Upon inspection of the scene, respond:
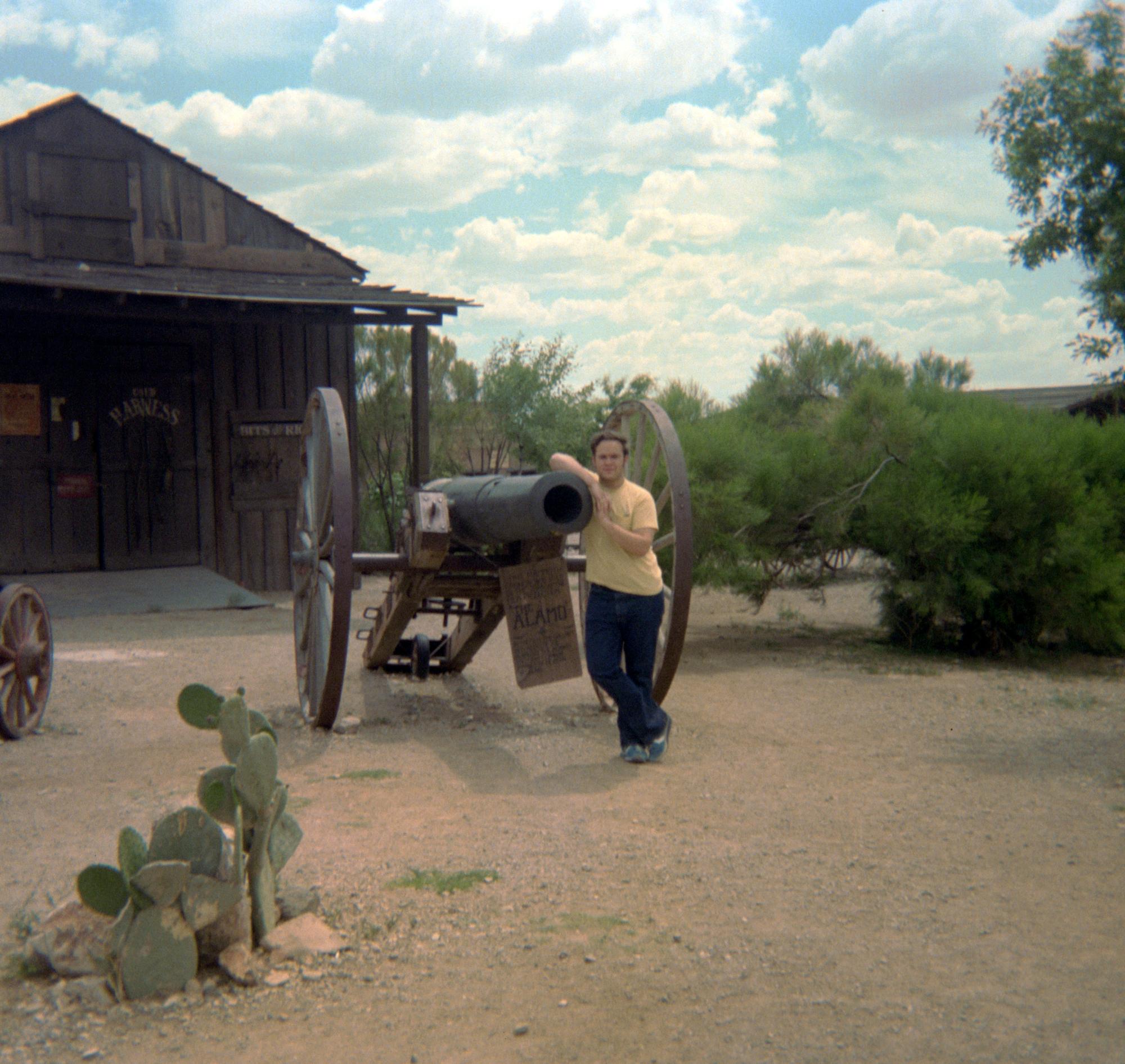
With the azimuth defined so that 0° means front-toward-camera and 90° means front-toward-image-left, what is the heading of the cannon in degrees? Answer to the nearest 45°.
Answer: approximately 315°

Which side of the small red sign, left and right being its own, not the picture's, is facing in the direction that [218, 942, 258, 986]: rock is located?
front

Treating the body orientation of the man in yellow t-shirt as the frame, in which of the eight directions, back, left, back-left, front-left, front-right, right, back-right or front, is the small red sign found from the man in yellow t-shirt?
back-right

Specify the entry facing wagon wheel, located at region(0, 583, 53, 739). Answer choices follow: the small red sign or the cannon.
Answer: the small red sign

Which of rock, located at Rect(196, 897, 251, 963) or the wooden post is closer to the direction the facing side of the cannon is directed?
the rock

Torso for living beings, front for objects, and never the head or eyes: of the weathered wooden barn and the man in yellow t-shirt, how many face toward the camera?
2

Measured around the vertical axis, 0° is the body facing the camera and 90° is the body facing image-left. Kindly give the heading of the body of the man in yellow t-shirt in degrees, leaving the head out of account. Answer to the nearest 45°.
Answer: approximately 0°

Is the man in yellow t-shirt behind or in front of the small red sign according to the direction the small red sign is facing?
in front

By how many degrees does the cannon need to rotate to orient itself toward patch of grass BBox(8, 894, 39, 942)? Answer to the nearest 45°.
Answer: approximately 45° to its right

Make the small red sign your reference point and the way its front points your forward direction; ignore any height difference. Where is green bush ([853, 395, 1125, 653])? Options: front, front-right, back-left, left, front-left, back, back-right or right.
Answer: front-left

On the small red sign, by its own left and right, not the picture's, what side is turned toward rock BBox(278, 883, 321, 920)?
front

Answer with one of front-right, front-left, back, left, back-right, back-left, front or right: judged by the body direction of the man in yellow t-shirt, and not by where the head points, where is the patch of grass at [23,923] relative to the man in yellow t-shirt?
front-right
